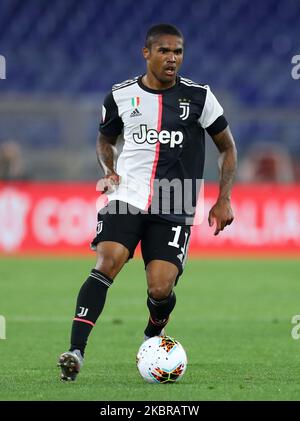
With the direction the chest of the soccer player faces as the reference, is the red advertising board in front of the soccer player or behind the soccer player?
behind

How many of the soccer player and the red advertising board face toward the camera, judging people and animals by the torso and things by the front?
2

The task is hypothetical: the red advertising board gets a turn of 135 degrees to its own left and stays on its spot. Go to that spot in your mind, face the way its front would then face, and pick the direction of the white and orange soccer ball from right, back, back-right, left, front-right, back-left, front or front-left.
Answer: back-right

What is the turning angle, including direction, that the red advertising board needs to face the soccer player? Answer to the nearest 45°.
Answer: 0° — it already faces them

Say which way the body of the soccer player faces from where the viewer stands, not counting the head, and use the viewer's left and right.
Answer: facing the viewer
